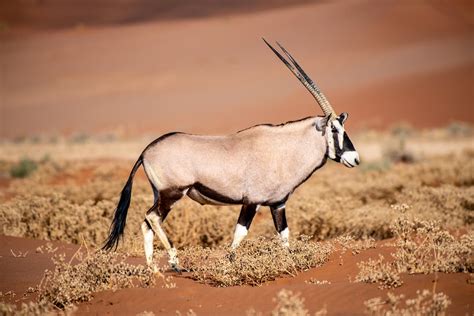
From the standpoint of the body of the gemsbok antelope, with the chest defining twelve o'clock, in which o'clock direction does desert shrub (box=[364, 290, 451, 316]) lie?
The desert shrub is roughly at 2 o'clock from the gemsbok antelope.

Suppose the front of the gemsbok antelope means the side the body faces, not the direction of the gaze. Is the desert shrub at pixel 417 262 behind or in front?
in front

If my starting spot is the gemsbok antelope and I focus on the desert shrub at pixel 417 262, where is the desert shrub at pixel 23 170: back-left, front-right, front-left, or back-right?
back-left

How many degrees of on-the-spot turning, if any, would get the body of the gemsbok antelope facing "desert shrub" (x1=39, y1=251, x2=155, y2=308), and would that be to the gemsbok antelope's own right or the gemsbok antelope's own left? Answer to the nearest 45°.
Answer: approximately 135° to the gemsbok antelope's own right

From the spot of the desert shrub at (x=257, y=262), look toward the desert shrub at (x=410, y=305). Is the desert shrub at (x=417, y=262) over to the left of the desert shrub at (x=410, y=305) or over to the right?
left

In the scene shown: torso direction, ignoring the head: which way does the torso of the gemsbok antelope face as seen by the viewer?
to the viewer's right

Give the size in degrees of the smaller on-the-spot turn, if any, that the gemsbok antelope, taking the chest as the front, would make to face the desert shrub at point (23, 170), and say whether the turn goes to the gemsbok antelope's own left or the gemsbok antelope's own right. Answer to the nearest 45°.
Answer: approximately 135° to the gemsbok antelope's own left

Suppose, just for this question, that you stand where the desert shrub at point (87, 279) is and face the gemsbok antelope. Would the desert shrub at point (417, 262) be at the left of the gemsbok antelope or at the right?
right
